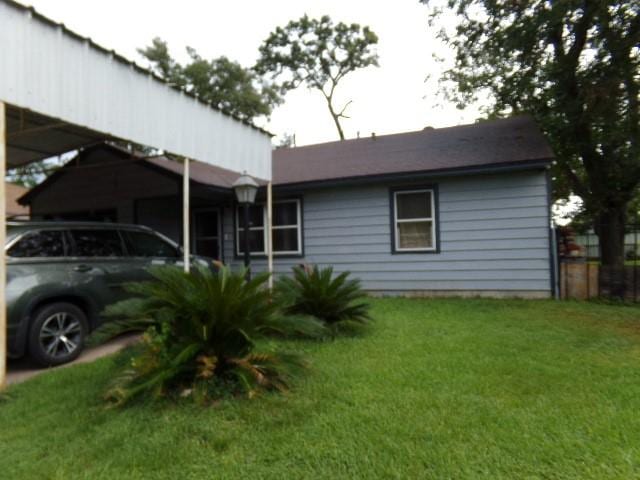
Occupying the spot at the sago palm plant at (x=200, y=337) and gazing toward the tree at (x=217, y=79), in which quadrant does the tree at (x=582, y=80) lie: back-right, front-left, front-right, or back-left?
front-right

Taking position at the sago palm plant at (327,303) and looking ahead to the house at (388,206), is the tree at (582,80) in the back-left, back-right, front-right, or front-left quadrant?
front-right

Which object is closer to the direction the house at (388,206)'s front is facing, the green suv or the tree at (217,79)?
the green suv

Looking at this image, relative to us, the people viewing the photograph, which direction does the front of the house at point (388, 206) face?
facing the viewer and to the left of the viewer

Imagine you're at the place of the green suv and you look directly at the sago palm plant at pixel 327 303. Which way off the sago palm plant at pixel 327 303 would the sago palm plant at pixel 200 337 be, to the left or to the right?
right

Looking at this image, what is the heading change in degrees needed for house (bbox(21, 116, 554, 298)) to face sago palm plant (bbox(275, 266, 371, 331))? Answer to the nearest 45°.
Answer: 0° — it already faces it

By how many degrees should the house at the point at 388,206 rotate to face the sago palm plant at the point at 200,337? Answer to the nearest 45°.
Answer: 0° — it already faces it

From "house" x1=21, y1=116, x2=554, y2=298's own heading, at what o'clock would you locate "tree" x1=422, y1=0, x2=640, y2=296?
The tree is roughly at 8 o'clock from the house.

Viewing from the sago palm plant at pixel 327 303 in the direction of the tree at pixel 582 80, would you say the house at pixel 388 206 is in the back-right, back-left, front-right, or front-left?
front-left

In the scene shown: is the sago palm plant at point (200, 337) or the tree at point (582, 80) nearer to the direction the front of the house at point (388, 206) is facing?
the sago palm plant

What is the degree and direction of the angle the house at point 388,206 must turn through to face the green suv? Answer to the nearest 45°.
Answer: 0° — it already faces it

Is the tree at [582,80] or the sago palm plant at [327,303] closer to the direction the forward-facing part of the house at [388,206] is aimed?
the sago palm plant

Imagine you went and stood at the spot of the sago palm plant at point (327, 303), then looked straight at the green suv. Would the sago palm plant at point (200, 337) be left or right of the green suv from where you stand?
left
